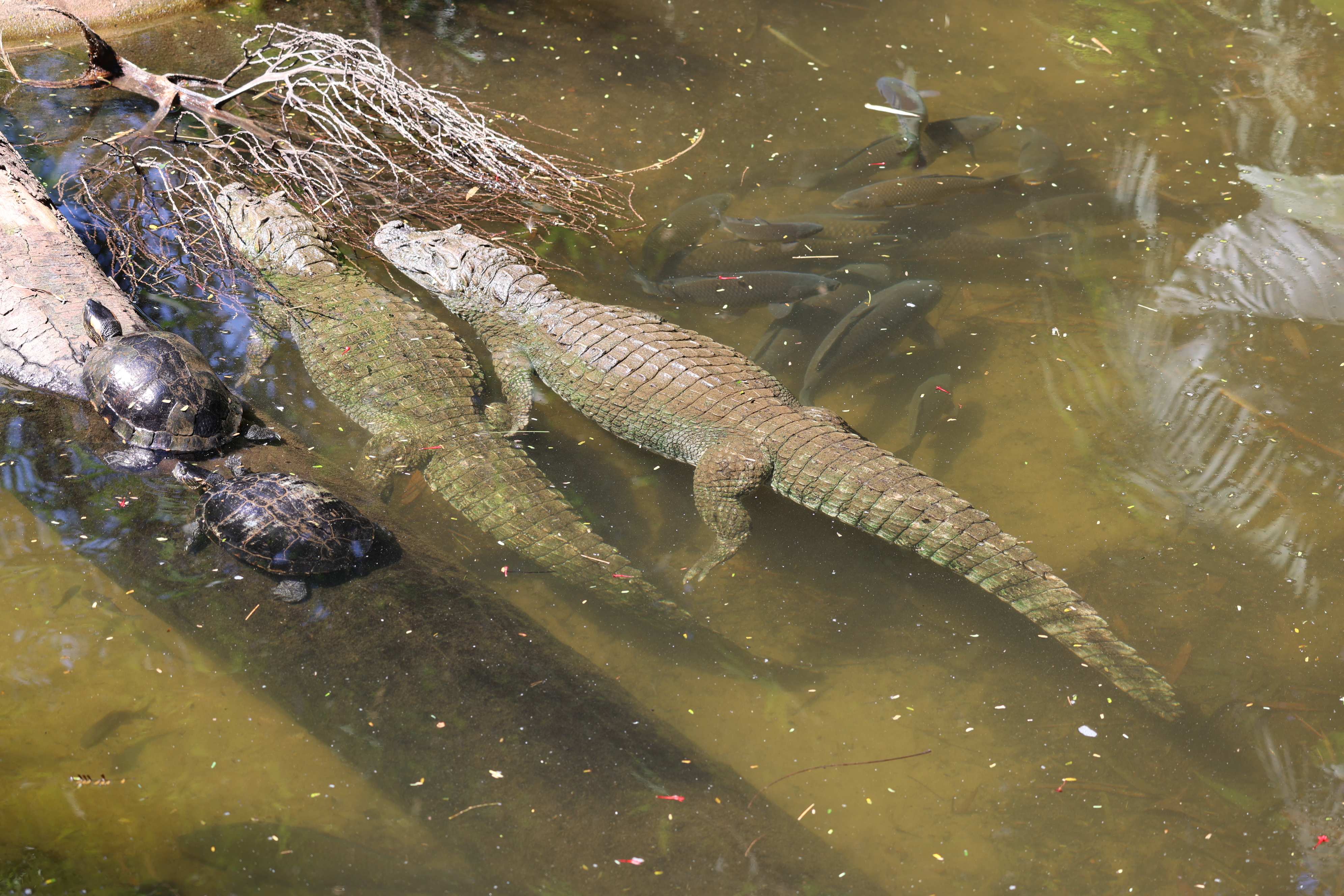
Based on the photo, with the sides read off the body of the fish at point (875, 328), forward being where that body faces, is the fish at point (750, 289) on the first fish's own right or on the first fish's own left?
on the first fish's own left

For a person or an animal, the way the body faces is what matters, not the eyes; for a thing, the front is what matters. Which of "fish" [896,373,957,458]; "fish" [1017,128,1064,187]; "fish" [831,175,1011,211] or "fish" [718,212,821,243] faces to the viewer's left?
"fish" [831,175,1011,211]

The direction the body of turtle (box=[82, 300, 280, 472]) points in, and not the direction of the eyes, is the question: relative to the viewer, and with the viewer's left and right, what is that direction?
facing away from the viewer and to the left of the viewer

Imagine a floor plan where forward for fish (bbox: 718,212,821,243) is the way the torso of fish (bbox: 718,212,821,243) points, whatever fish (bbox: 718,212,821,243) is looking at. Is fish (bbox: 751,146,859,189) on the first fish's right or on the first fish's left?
on the first fish's left

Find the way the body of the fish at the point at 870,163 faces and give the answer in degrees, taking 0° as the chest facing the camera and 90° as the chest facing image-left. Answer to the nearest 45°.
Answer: approximately 270°

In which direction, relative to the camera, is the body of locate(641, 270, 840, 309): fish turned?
to the viewer's right

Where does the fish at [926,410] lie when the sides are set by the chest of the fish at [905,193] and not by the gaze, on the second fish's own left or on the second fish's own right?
on the second fish's own left

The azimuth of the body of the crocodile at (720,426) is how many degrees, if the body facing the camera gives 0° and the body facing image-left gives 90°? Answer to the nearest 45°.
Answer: approximately 135°

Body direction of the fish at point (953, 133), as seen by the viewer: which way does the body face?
to the viewer's right

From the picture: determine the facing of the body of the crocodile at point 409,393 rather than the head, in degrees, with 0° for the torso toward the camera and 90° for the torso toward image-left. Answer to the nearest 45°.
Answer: approximately 135°
